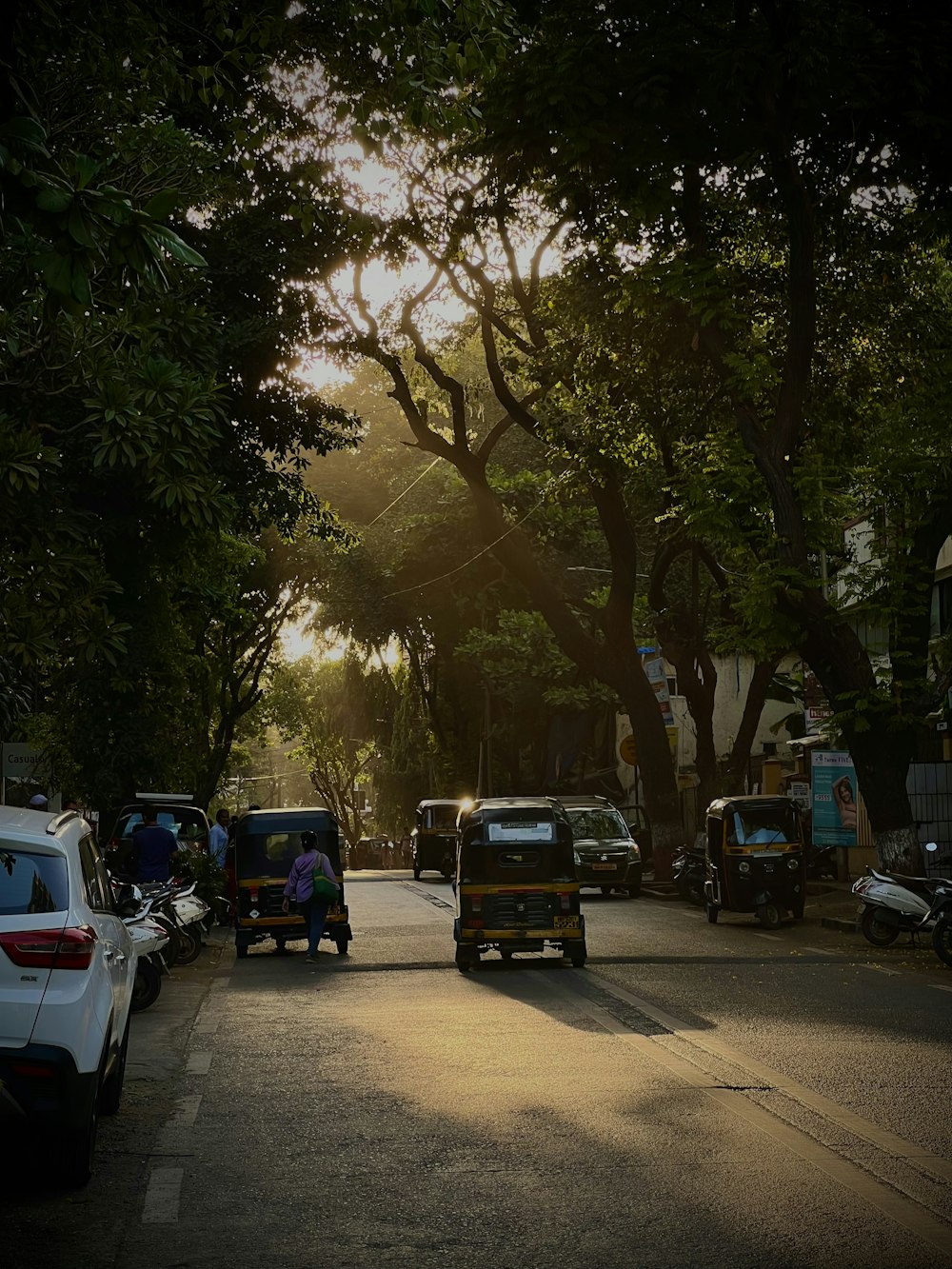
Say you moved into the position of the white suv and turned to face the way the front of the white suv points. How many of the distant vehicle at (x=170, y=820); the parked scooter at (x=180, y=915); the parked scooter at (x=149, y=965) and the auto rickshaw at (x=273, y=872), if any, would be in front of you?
4

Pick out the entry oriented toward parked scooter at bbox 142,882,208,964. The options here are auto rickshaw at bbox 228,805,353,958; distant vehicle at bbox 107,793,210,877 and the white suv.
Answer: the white suv

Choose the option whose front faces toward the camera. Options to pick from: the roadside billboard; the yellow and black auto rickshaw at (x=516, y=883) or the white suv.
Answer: the roadside billboard

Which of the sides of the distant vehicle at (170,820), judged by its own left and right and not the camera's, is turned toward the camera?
back

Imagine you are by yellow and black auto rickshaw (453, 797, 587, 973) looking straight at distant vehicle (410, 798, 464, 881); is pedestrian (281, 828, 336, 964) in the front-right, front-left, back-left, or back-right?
front-left

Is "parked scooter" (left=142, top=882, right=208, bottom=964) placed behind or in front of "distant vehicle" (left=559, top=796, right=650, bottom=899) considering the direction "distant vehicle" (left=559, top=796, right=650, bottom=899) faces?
in front

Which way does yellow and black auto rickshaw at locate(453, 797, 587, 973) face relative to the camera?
away from the camera

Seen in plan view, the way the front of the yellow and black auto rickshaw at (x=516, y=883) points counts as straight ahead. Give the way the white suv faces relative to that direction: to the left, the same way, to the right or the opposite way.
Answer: the same way

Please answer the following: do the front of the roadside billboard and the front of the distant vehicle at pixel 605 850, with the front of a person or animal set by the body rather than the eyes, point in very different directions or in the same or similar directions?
same or similar directions

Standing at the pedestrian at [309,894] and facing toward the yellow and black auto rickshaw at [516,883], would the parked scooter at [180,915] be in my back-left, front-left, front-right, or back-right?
back-right

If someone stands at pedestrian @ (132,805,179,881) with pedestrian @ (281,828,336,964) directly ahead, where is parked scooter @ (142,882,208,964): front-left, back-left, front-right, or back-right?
front-right

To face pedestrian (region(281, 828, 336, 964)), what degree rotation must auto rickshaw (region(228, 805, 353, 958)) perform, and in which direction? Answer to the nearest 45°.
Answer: approximately 180°

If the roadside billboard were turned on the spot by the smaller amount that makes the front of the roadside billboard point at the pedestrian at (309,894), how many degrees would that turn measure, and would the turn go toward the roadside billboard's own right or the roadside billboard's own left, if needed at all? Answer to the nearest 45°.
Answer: approximately 45° to the roadside billboard's own right

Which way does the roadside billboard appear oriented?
toward the camera

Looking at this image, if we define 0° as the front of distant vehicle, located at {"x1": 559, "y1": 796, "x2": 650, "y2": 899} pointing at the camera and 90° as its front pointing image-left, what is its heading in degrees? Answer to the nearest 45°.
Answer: approximately 0°

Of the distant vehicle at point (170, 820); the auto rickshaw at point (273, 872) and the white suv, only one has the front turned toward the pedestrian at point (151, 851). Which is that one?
the white suv

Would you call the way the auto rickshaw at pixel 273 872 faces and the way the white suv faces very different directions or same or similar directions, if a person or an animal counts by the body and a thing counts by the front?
same or similar directions

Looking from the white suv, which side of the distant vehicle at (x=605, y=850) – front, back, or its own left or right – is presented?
front

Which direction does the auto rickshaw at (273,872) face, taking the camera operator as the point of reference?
facing away from the viewer

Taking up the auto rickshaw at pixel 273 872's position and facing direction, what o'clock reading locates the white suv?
The white suv is roughly at 6 o'clock from the auto rickshaw.
